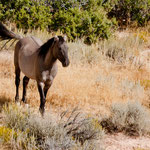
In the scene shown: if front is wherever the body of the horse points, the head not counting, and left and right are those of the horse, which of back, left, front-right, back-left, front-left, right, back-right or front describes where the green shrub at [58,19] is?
back-left

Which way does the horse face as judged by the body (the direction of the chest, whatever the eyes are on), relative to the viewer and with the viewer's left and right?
facing the viewer and to the right of the viewer

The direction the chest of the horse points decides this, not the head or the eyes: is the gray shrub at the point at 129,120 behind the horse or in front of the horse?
in front

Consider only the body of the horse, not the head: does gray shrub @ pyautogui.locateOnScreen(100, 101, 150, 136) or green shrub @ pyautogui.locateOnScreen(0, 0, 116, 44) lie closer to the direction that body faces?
the gray shrub

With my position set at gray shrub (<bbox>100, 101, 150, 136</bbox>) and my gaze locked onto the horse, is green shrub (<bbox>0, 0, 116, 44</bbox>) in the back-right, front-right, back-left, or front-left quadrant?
front-right
